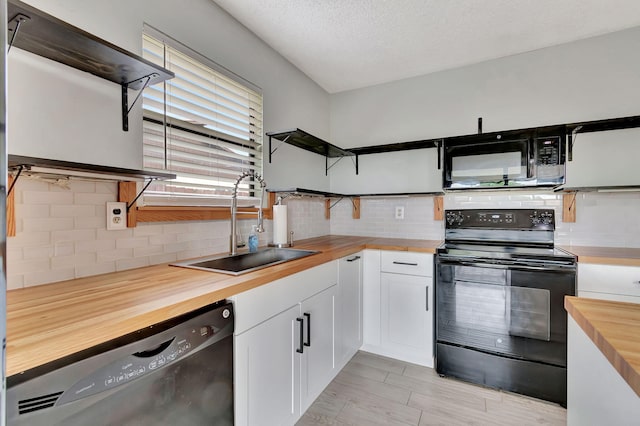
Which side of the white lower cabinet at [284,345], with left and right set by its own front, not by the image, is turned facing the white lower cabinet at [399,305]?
left

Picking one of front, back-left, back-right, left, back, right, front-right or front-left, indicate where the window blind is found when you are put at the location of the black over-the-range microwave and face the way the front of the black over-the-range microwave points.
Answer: front-right

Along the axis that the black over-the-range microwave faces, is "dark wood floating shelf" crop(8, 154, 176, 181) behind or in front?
in front

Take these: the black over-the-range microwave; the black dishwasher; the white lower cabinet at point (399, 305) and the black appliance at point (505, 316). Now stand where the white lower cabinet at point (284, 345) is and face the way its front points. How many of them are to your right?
1

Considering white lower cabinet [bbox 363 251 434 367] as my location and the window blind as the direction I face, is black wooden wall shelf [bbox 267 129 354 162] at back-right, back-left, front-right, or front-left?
front-right

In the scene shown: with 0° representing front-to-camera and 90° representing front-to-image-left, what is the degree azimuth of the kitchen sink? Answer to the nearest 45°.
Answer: approximately 315°

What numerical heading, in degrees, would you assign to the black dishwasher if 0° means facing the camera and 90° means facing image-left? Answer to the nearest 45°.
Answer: approximately 315°

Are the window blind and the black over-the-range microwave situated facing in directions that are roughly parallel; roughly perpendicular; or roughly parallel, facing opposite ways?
roughly perpendicular

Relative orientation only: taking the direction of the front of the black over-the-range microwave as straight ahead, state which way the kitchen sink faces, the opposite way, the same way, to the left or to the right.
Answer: to the left

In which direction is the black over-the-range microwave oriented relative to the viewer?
toward the camera

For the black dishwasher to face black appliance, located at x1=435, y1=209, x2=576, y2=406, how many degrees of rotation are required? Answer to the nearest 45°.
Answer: approximately 45° to its left

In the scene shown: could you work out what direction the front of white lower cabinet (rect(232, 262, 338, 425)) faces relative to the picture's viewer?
facing the viewer and to the right of the viewer

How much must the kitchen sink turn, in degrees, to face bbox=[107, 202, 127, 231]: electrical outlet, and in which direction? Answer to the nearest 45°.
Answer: approximately 90° to its right
